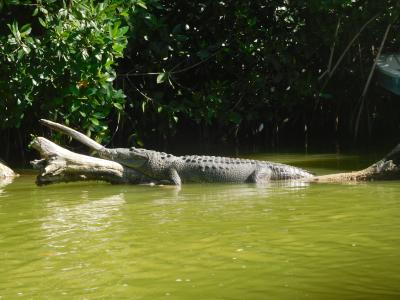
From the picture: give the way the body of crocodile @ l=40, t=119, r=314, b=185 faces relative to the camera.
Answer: to the viewer's left

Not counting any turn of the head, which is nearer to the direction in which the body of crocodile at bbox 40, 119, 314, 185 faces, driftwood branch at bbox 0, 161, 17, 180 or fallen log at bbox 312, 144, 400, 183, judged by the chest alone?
the driftwood branch

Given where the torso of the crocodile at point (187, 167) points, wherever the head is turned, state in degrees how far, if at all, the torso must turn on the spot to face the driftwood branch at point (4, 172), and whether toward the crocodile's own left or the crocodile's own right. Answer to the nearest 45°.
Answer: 0° — it already faces it

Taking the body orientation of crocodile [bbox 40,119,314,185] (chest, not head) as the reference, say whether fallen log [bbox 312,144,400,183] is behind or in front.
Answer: behind
